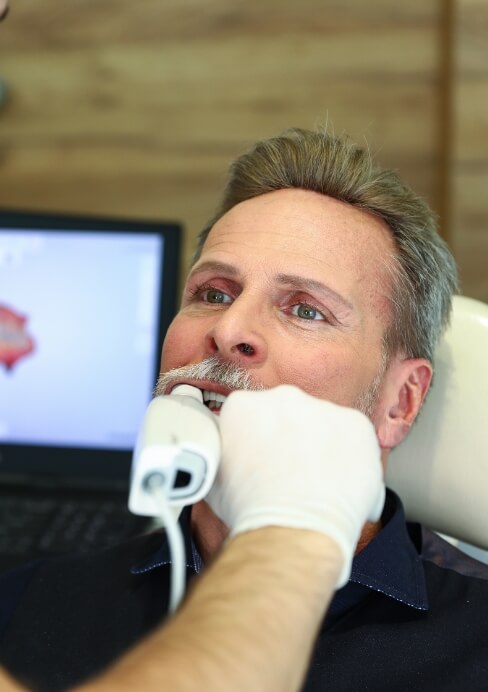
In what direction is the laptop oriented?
toward the camera
